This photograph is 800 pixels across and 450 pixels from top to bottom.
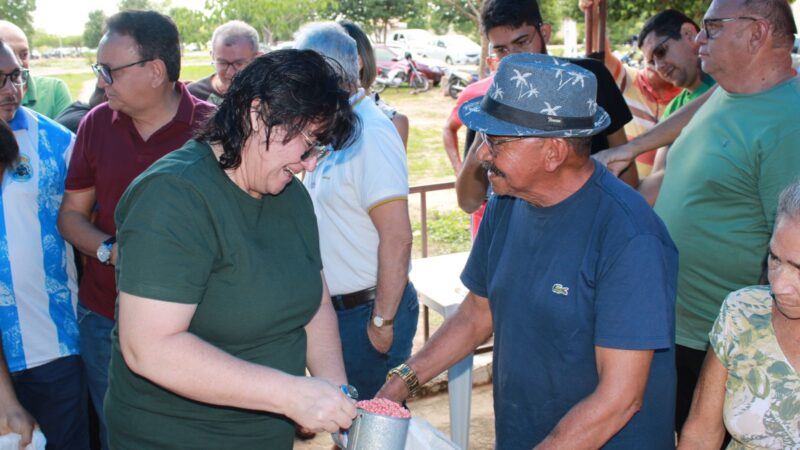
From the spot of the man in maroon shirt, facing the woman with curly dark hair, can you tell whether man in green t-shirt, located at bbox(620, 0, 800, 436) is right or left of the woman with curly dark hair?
left

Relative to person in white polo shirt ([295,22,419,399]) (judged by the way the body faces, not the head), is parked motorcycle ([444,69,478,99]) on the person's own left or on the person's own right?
on the person's own right

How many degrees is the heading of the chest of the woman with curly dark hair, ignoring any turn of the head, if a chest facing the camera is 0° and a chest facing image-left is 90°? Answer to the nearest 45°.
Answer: approximately 315°

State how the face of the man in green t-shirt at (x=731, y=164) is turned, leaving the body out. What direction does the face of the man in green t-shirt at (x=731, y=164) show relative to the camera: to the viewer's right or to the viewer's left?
to the viewer's left

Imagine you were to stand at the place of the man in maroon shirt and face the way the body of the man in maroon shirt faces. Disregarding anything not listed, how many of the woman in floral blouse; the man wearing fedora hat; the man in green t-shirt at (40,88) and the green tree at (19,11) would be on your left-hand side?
2
